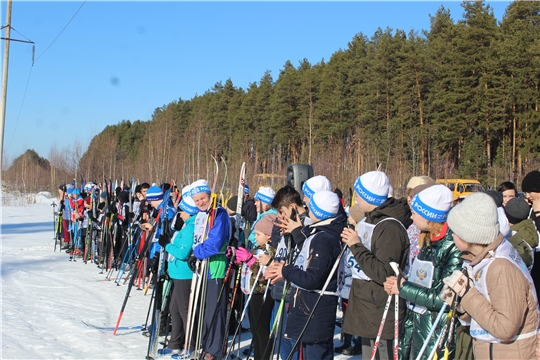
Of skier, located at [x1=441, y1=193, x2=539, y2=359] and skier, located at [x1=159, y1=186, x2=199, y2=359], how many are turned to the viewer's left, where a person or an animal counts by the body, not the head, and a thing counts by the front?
2

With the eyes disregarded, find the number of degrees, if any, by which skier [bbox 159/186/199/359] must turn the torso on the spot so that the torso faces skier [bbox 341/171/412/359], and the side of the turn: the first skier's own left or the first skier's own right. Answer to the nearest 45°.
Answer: approximately 135° to the first skier's own left

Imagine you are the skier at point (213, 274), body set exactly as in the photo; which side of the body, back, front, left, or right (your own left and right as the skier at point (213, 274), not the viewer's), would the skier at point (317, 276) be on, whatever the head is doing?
left

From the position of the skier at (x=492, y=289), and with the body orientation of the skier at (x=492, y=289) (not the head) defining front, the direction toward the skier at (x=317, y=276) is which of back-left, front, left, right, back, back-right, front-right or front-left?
front-right

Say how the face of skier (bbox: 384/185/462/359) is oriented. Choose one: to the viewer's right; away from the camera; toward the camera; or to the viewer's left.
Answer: to the viewer's left

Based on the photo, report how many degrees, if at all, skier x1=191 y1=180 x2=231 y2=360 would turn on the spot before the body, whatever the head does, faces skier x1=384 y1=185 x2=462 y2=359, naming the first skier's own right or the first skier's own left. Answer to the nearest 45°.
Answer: approximately 90° to the first skier's own left

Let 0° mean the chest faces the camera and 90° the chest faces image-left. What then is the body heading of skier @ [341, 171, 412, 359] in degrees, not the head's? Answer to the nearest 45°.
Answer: approximately 90°

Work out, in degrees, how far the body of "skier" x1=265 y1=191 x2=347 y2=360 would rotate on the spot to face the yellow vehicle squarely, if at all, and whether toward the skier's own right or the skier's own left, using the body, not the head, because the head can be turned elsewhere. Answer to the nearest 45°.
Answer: approximately 90° to the skier's own right

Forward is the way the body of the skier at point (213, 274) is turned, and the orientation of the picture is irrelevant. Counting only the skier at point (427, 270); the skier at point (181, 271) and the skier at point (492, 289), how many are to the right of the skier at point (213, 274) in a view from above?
1

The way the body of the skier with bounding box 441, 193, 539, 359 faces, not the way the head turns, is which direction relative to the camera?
to the viewer's left
